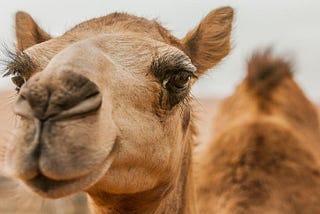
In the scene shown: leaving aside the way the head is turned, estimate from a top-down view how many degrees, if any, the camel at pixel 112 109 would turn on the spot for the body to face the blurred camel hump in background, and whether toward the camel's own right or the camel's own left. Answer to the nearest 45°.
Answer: approximately 180°

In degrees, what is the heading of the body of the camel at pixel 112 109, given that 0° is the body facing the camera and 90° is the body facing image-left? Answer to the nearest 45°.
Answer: approximately 45°
